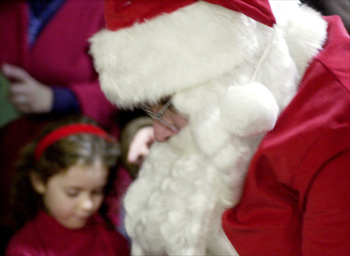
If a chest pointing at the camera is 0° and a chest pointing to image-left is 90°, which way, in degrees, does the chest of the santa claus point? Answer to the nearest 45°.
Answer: approximately 90°

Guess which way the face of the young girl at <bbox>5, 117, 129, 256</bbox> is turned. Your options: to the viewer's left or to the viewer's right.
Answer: to the viewer's right
